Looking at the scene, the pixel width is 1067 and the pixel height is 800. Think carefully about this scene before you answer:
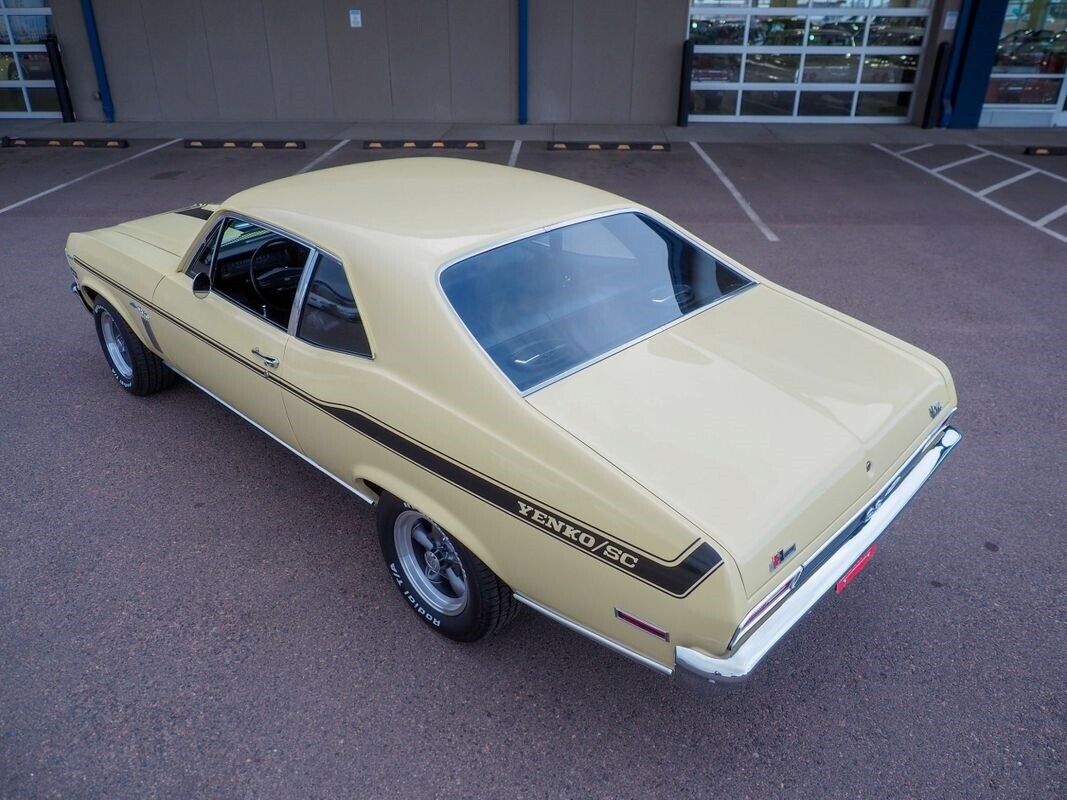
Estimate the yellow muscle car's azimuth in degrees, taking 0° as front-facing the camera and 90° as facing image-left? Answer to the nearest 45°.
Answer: approximately 135°

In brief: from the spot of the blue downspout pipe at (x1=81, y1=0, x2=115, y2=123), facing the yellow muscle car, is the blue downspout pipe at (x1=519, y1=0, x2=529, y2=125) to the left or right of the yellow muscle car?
left

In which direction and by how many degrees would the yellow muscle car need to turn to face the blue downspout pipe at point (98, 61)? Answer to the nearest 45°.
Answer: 0° — it already faces it

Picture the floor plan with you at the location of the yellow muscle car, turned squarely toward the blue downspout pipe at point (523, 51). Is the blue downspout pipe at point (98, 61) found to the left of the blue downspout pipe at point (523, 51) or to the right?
left

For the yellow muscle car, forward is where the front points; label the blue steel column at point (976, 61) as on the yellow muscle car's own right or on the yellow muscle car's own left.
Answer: on the yellow muscle car's own right
